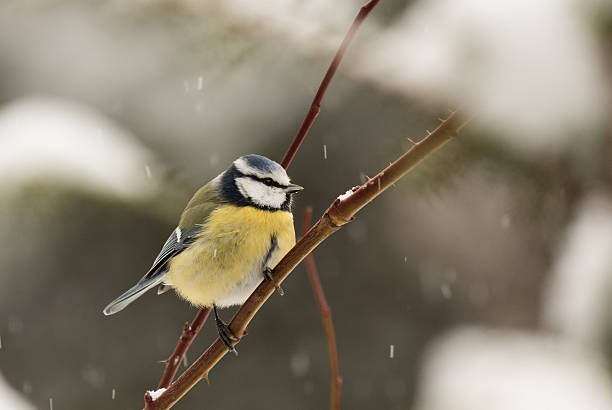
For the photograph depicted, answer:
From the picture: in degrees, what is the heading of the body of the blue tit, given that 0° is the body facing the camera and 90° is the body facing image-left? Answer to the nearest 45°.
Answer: approximately 315°
